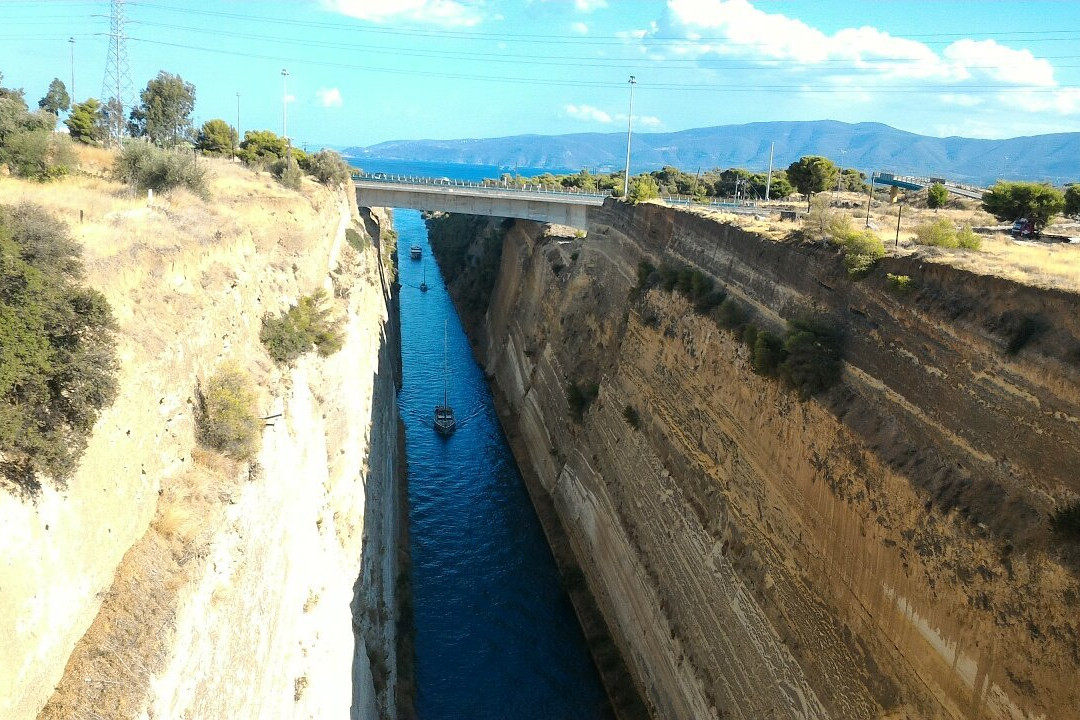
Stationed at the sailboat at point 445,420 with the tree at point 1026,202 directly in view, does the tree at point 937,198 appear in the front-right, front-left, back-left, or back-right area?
front-left

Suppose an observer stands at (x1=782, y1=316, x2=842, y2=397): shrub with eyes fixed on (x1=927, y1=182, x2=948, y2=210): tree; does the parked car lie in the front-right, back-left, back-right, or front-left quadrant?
front-right

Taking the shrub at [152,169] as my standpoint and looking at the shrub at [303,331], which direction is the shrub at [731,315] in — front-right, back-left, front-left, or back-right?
front-left

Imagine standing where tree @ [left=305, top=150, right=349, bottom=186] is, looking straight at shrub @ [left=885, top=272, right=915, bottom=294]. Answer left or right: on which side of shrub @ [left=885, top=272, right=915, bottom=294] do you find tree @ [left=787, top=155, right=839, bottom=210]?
left

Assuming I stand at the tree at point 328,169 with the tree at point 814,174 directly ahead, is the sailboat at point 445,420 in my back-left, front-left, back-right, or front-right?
front-right

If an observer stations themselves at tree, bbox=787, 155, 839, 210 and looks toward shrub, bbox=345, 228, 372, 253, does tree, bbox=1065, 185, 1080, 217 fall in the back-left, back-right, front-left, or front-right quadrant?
back-left

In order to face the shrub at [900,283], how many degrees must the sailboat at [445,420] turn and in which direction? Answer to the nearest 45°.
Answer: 0° — it already faces it
